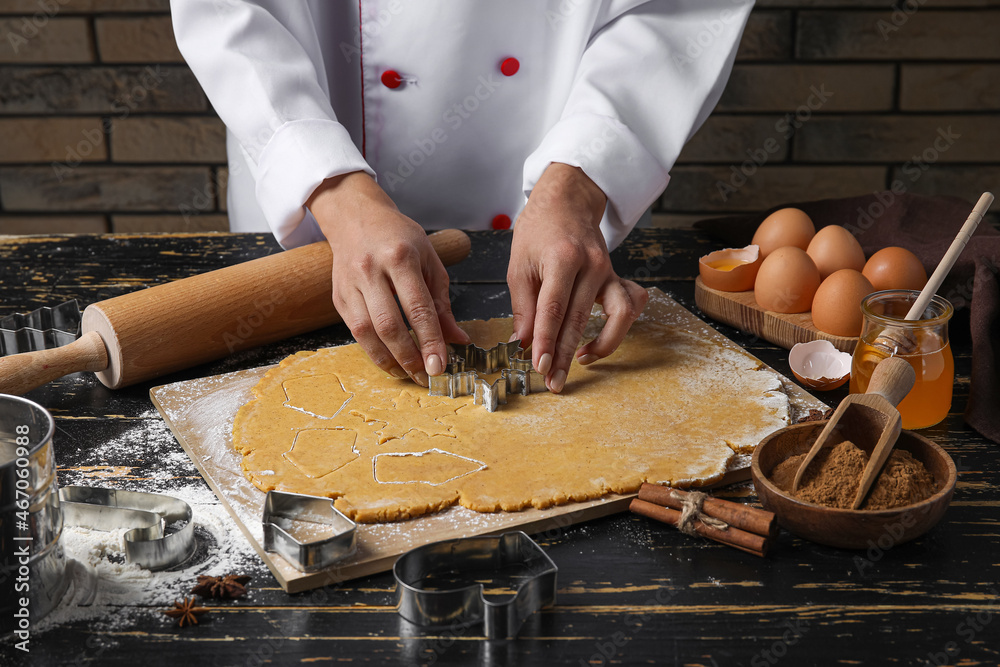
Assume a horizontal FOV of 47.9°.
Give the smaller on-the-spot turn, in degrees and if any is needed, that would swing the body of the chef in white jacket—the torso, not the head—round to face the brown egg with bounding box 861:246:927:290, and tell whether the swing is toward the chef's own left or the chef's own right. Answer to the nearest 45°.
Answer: approximately 90° to the chef's own left

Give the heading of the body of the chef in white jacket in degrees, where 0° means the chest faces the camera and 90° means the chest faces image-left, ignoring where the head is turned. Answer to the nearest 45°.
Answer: approximately 0°

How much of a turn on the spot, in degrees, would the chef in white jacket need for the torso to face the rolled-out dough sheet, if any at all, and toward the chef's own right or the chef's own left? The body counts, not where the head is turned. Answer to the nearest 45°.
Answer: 0° — they already face it

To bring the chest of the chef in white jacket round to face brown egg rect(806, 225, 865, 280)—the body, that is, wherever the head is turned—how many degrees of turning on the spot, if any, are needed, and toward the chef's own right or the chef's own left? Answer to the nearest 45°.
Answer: approximately 90° to the chef's own left

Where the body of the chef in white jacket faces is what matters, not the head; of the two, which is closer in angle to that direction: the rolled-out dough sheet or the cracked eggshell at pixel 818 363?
the rolled-out dough sheet

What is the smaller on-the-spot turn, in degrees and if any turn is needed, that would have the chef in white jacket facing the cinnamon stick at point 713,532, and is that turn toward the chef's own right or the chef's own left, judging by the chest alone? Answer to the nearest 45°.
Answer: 0° — they already face it

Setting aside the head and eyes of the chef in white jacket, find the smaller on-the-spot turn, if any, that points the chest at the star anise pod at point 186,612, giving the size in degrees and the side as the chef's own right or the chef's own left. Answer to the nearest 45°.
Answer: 0° — they already face it

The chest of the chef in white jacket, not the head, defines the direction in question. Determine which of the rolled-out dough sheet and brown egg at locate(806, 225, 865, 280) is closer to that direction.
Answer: the rolled-out dough sheet
